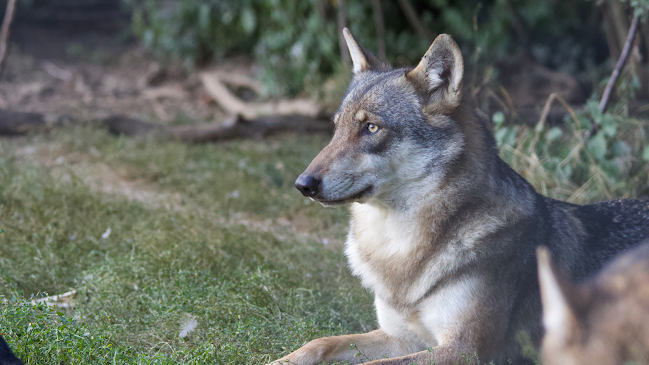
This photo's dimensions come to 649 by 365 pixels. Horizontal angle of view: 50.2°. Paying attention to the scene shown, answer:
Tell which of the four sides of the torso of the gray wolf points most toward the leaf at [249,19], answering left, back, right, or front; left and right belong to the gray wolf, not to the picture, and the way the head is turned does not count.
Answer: right

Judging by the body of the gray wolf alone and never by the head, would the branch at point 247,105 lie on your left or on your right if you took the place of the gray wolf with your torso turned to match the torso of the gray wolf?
on your right

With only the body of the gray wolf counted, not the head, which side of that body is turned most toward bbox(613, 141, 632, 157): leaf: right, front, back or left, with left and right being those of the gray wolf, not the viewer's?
back

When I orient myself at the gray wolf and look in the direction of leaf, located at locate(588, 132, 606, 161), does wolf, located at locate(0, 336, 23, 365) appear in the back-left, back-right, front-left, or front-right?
back-left

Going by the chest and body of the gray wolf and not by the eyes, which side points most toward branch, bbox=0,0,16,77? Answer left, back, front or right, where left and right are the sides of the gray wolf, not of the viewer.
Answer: right

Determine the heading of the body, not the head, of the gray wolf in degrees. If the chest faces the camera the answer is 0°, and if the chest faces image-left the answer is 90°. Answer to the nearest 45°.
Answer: approximately 45°

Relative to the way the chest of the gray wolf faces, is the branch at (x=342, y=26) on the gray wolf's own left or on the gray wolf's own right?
on the gray wolf's own right

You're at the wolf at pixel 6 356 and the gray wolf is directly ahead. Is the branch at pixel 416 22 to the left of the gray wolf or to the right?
left
